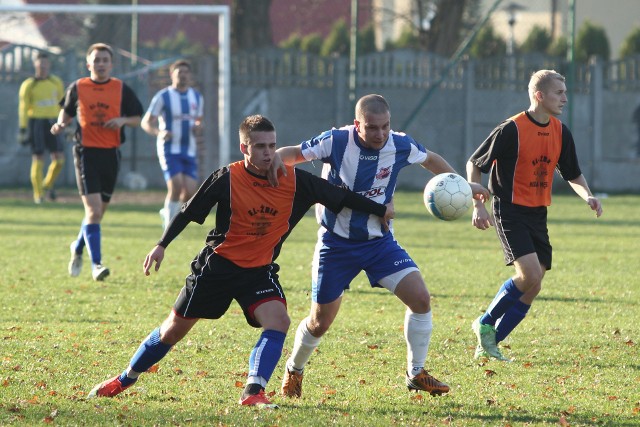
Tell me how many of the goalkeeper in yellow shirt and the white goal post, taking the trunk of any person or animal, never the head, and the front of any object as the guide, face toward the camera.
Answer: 2

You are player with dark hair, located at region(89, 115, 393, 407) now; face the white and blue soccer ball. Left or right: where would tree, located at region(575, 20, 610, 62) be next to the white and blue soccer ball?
left

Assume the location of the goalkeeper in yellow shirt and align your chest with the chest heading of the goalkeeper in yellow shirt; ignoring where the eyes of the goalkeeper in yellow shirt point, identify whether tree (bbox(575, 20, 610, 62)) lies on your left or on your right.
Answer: on your left

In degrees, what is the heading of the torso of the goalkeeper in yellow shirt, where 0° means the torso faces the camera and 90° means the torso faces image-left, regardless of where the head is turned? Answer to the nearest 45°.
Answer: approximately 0°
